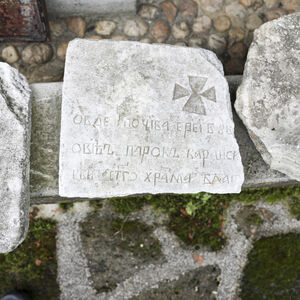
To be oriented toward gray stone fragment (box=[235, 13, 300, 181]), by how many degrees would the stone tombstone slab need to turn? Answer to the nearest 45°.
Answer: approximately 90° to its left

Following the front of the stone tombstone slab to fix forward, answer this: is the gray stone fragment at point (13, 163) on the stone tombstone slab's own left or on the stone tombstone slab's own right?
on the stone tombstone slab's own right

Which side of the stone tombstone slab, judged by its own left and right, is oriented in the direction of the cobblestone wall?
back

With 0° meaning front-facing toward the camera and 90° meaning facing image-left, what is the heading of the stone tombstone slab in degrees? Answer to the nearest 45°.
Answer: approximately 0°

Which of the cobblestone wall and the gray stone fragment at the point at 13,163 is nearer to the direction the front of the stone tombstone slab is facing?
the gray stone fragment
